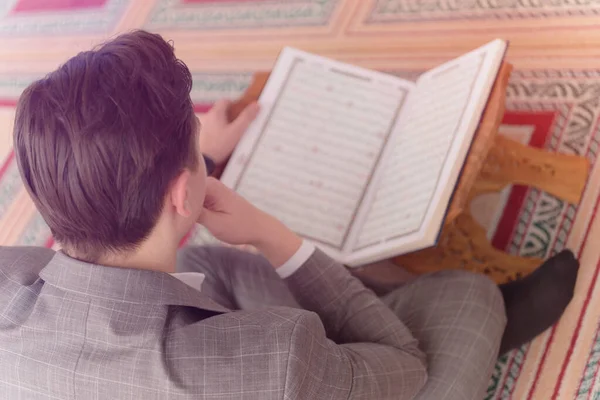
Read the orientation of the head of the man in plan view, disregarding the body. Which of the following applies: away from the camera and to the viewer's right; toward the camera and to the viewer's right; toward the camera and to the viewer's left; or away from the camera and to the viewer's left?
away from the camera and to the viewer's right

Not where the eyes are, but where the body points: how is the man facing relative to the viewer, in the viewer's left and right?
facing away from the viewer and to the right of the viewer
